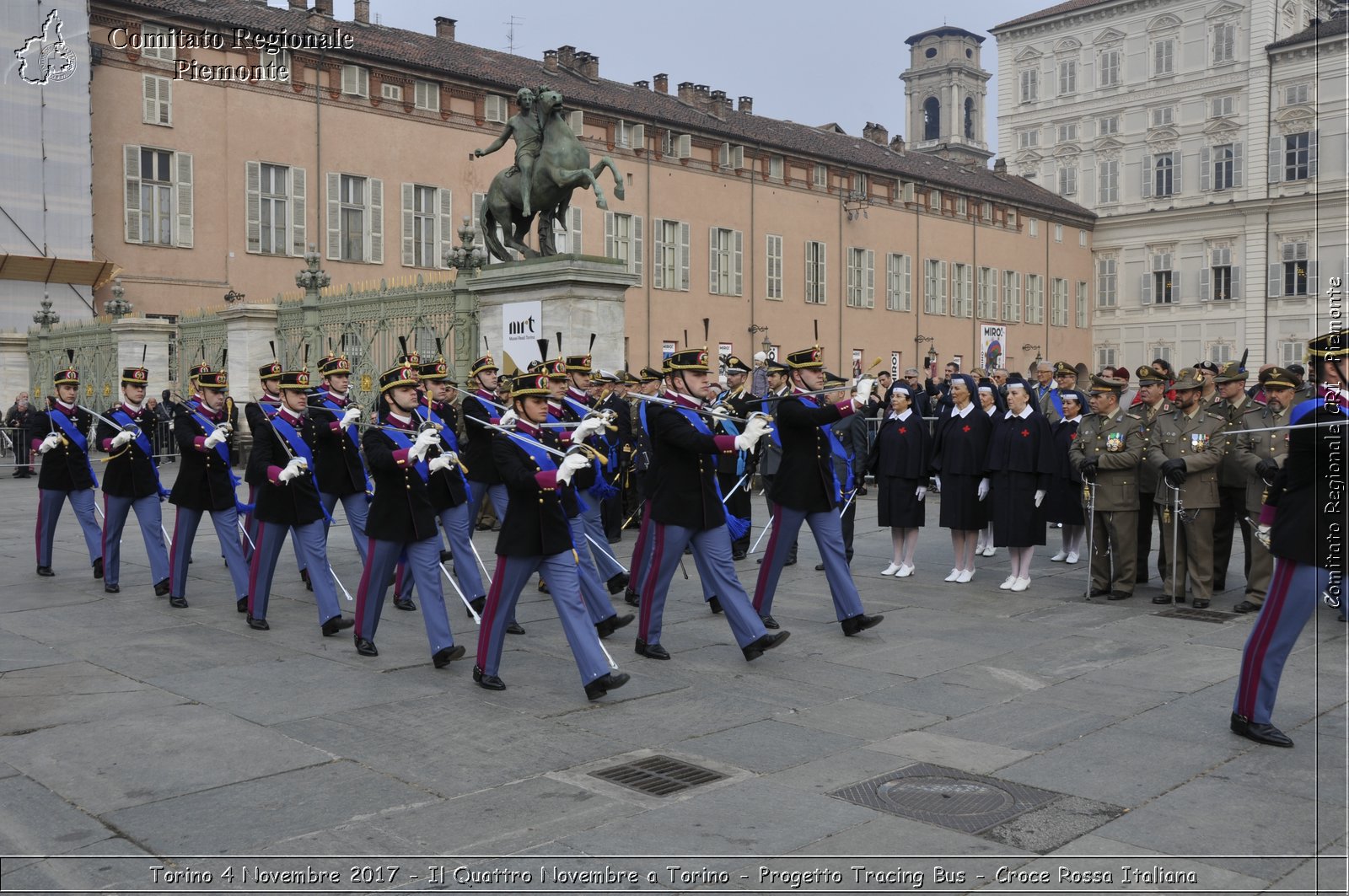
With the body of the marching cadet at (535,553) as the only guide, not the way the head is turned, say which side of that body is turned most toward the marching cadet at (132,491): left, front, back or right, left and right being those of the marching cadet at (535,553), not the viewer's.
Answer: back

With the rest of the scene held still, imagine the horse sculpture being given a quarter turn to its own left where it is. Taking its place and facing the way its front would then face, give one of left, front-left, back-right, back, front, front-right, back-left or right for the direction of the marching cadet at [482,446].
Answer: back-right

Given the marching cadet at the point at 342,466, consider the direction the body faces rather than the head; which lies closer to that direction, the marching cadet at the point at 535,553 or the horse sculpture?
the marching cadet

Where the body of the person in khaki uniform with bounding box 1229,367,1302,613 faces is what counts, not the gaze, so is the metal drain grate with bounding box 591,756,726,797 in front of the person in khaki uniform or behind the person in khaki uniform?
in front

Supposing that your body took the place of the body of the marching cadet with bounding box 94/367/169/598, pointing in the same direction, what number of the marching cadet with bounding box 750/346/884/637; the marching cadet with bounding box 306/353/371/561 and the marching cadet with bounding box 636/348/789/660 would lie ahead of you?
3

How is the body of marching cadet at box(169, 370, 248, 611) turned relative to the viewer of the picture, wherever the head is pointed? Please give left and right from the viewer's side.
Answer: facing the viewer and to the right of the viewer

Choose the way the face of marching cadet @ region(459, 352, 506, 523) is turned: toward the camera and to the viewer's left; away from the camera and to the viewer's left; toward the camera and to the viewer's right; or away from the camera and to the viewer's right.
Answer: toward the camera and to the viewer's right

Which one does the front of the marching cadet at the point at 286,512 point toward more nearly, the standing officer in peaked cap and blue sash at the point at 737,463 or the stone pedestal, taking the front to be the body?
the standing officer in peaked cap and blue sash

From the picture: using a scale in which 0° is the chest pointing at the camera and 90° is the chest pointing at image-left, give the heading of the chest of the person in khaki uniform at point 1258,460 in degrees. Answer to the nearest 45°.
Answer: approximately 45°

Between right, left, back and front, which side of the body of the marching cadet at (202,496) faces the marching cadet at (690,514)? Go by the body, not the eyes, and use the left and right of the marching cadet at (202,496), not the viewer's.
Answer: front
